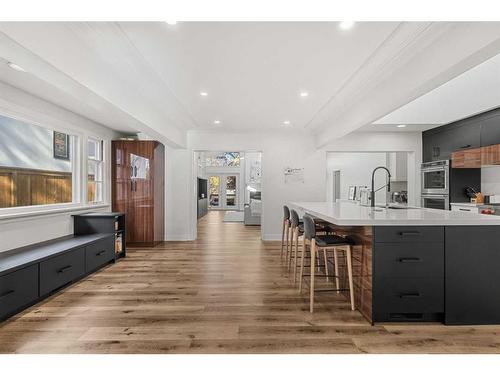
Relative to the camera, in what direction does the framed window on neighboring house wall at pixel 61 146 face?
facing the viewer and to the right of the viewer

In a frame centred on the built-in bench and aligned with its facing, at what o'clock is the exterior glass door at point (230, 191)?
The exterior glass door is roughly at 9 o'clock from the built-in bench.

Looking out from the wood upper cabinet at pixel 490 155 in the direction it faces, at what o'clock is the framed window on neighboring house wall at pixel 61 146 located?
The framed window on neighboring house wall is roughly at 12 o'clock from the wood upper cabinet.

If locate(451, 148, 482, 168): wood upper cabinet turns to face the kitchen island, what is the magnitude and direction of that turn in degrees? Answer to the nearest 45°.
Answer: approximately 45° to its left

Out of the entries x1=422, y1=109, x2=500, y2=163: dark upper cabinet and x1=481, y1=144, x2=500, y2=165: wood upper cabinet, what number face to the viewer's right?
0

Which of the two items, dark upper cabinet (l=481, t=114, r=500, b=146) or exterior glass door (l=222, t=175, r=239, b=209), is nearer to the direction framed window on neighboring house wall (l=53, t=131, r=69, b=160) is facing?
the dark upper cabinet

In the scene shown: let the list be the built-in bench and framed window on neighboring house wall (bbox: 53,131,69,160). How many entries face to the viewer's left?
0

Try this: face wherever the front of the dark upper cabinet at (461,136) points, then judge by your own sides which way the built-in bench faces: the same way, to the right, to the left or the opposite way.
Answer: the opposite way

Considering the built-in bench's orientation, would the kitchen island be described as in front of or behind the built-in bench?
in front

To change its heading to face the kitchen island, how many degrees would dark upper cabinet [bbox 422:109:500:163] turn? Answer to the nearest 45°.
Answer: approximately 45° to its left

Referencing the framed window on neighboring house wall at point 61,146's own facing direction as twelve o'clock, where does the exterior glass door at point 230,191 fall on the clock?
The exterior glass door is roughly at 9 o'clock from the framed window on neighboring house wall.

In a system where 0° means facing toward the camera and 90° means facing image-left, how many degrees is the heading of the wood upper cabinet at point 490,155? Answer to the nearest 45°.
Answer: approximately 45°

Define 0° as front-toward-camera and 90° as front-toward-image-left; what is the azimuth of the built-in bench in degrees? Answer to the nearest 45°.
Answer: approximately 315°

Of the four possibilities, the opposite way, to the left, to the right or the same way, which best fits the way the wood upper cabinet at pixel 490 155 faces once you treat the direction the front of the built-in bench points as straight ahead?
the opposite way
